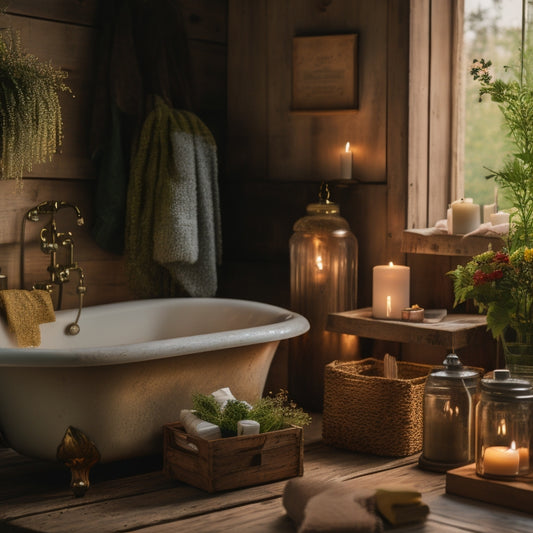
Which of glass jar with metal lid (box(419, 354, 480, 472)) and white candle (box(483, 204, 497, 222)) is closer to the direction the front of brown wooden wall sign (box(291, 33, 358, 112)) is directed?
the glass jar with metal lid

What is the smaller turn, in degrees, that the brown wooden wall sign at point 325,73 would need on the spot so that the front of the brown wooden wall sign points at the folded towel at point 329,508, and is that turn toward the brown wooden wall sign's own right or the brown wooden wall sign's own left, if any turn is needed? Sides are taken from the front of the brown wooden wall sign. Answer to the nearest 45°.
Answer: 0° — it already faces it

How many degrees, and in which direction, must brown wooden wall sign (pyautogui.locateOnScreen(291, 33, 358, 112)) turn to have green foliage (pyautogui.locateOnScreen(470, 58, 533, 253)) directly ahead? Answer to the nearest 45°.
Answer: approximately 45° to its left

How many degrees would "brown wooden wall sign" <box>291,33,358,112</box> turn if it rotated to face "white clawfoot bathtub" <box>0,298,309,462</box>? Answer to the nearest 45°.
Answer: approximately 45° to its right

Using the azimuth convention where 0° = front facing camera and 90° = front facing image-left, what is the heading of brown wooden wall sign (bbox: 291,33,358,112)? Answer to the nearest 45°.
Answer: approximately 0°
